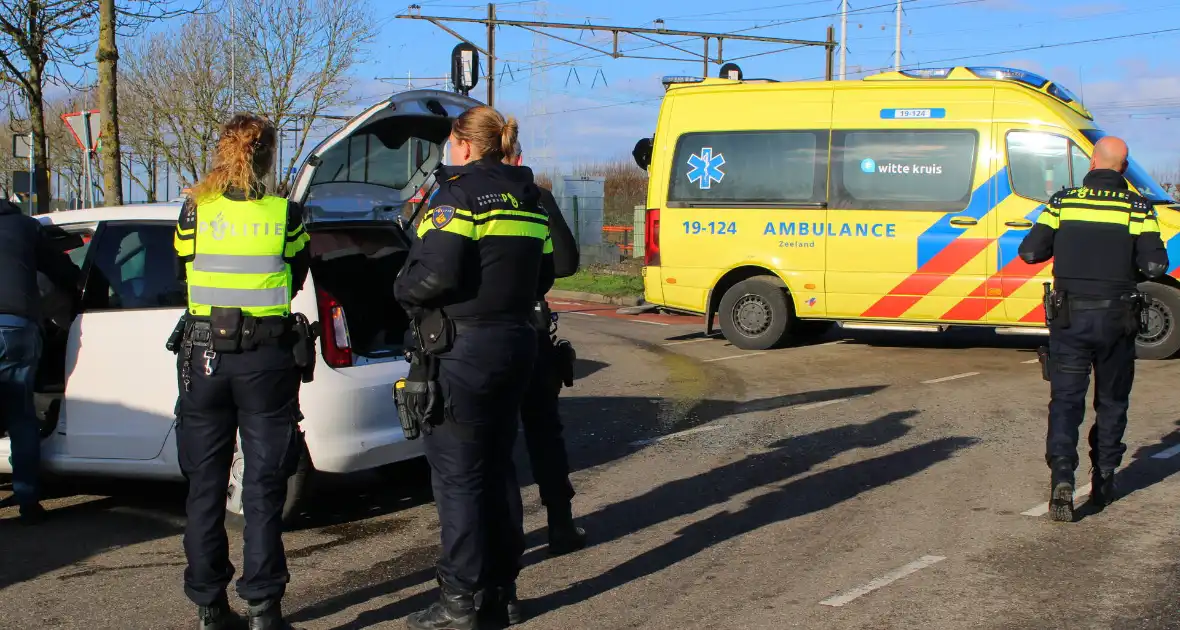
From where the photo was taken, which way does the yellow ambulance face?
to the viewer's right

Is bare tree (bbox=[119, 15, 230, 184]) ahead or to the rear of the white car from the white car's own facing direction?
ahead

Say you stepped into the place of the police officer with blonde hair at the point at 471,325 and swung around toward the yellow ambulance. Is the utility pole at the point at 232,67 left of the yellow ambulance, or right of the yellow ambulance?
left

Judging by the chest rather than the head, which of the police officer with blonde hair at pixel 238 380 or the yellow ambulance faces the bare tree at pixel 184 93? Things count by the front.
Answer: the police officer with blonde hair

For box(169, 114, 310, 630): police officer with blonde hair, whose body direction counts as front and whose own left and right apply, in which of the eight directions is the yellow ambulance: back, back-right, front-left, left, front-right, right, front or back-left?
front-right

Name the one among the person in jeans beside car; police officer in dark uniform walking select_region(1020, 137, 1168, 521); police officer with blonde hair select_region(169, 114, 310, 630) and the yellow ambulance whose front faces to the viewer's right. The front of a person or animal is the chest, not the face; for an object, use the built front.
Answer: the yellow ambulance

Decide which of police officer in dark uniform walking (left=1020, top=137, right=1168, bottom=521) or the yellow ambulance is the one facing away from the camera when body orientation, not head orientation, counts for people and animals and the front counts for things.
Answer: the police officer in dark uniform walking

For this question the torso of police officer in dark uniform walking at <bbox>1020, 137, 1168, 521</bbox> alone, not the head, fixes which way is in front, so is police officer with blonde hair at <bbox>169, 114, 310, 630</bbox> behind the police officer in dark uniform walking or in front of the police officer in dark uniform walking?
behind

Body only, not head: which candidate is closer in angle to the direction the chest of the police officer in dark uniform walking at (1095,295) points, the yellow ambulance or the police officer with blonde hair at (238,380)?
the yellow ambulance

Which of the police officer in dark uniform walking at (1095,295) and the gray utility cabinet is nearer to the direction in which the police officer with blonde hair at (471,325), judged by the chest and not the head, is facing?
the gray utility cabinet

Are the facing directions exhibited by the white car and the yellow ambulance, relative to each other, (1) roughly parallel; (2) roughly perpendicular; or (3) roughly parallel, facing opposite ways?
roughly parallel, facing opposite ways

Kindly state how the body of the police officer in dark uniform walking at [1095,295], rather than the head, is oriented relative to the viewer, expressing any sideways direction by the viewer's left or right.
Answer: facing away from the viewer

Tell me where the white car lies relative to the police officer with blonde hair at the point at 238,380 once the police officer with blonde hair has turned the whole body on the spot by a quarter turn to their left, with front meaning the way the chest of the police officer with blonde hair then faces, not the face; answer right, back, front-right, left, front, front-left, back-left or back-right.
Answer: right

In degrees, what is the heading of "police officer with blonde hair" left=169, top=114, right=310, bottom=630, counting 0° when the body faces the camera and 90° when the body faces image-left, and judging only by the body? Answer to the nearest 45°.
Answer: approximately 180°

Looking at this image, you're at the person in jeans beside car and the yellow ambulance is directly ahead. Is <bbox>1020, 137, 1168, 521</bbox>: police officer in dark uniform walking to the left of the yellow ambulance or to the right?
right

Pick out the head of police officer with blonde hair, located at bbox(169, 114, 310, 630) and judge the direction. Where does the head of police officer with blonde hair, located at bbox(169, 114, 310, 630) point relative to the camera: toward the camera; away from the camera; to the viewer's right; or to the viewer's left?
away from the camera
